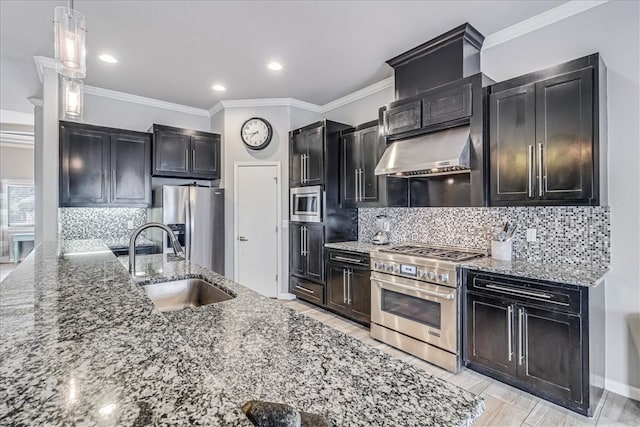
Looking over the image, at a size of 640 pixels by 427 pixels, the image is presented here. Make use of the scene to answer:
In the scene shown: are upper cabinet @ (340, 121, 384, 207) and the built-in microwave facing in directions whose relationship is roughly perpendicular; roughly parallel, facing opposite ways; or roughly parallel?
roughly parallel

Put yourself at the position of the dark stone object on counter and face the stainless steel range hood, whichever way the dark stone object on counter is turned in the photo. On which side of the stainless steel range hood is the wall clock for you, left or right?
left

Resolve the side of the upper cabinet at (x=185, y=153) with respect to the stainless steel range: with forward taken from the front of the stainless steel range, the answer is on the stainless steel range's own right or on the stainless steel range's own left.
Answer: on the stainless steel range's own right

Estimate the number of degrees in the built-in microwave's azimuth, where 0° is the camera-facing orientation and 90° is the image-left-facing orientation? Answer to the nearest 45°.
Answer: approximately 45°

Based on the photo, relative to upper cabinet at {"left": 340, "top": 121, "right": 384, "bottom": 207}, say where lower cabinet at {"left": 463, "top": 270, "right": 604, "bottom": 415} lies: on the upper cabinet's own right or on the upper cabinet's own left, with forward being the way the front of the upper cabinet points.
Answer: on the upper cabinet's own left

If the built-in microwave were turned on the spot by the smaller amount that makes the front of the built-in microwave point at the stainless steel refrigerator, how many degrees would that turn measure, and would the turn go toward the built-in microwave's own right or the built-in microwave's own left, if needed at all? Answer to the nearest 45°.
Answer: approximately 45° to the built-in microwave's own right

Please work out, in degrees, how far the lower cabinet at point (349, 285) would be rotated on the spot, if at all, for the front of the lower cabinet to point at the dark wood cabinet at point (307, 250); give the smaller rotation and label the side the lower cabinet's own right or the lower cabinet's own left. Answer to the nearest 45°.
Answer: approximately 90° to the lower cabinet's own right

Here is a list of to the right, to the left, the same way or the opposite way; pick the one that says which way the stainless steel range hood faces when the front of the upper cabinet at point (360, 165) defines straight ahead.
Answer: the same way

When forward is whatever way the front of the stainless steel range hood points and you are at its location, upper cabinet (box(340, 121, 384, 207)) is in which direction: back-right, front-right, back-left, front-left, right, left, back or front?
right

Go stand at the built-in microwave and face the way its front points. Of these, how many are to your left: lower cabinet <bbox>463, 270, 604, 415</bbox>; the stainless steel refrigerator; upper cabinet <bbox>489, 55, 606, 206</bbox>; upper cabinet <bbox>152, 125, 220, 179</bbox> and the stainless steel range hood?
3

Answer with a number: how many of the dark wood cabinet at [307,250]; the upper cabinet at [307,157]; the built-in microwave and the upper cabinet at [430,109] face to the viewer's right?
0

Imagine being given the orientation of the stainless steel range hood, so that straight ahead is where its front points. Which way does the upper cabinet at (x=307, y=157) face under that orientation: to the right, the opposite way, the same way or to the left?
the same way

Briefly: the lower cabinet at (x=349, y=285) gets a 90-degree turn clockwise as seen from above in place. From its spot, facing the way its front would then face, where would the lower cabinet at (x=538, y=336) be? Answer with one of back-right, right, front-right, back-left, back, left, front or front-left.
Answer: back

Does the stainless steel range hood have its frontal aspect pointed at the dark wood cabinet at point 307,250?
no

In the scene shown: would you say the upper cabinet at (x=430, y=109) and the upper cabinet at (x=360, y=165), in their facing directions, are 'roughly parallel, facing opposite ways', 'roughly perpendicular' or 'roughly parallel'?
roughly parallel

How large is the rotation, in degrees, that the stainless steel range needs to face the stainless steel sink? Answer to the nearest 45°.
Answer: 0° — it already faces it

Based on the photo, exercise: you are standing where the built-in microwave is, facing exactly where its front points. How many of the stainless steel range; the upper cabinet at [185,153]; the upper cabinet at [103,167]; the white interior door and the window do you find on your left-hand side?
1

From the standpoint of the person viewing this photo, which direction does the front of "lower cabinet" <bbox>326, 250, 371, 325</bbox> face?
facing the viewer and to the left of the viewer

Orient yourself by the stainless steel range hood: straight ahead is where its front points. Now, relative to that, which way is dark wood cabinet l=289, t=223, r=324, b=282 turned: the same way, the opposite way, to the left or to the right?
the same way
